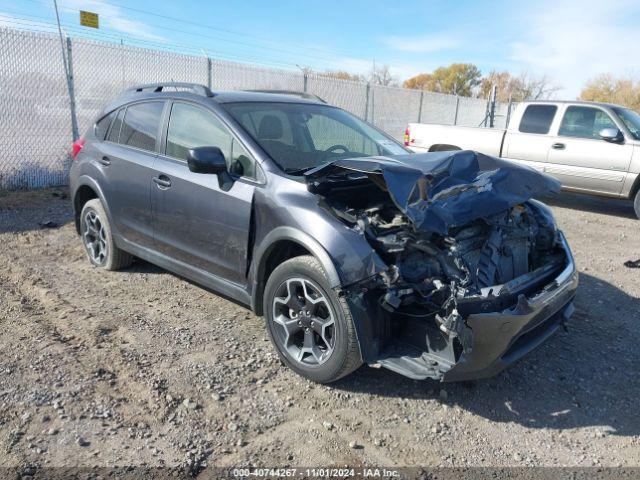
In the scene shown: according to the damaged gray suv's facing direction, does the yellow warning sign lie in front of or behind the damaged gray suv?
behind

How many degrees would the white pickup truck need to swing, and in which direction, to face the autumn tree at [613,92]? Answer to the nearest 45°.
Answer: approximately 135° to its left

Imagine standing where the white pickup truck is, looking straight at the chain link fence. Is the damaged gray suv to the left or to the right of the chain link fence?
left

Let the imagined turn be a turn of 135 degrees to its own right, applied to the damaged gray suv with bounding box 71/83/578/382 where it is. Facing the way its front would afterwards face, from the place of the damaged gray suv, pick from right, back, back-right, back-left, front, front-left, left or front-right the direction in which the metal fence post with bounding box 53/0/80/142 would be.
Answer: front-right

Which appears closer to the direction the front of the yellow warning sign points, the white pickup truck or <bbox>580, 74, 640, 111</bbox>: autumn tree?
the white pickup truck

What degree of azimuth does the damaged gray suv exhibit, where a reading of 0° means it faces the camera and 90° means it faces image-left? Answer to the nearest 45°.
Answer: approximately 315°

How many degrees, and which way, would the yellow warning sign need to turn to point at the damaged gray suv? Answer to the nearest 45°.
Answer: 0° — it already faces it

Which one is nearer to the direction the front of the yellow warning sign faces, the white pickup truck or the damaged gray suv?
the damaged gray suv

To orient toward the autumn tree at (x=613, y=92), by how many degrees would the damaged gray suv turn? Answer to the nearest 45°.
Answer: approximately 90° to its left
